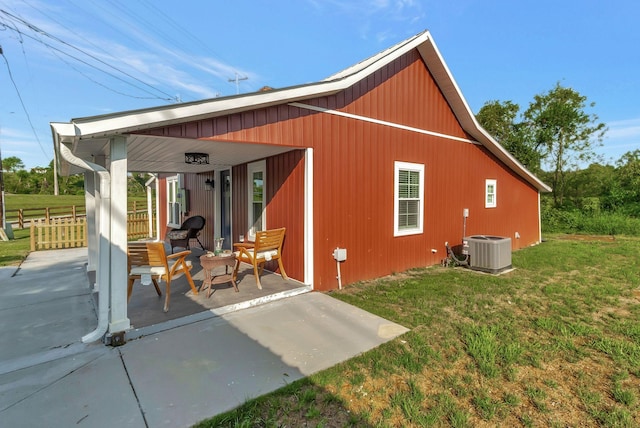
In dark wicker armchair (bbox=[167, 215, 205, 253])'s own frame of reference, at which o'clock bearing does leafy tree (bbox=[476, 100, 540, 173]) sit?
The leafy tree is roughly at 7 o'clock from the dark wicker armchair.

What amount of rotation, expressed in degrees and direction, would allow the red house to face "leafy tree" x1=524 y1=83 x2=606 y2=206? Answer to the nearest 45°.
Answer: approximately 180°

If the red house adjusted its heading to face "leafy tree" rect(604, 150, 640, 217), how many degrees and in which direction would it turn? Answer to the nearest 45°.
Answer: approximately 180°

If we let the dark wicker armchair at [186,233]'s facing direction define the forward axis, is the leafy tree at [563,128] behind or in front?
behind

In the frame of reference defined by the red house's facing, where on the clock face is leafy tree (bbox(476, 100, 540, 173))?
The leafy tree is roughly at 6 o'clock from the red house.

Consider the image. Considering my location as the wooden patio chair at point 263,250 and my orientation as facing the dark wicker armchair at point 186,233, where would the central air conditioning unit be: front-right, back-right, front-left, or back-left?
back-right

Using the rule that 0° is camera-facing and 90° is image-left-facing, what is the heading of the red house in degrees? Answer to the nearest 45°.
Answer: approximately 45°
